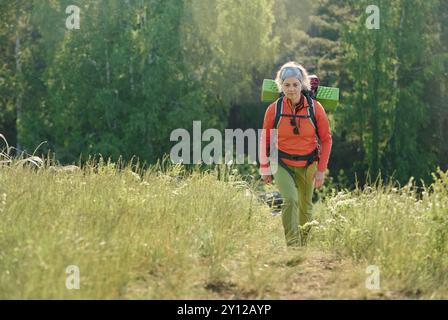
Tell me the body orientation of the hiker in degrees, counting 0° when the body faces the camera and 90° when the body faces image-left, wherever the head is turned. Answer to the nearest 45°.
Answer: approximately 0°
